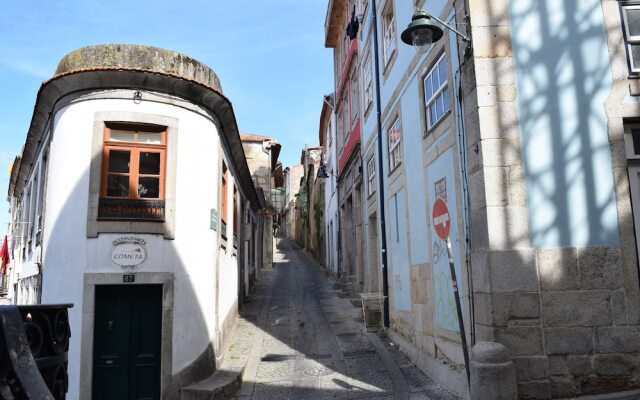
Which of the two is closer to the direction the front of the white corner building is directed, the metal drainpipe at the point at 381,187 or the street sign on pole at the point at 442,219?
the street sign on pole

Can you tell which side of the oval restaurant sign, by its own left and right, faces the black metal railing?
front

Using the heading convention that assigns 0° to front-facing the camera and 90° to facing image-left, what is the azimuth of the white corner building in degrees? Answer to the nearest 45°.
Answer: approximately 0°

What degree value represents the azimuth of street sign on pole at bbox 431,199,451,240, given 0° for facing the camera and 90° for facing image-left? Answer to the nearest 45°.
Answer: approximately 45°

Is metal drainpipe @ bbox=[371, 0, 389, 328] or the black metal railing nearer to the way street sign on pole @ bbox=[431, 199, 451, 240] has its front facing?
the black metal railing

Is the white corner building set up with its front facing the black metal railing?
yes

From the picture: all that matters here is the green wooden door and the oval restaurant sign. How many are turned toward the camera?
2

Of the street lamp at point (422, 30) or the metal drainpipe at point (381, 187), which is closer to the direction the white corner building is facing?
the street lamp

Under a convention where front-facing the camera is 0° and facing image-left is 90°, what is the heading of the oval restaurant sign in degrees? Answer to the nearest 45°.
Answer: approximately 0°

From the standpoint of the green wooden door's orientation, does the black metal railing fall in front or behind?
in front
